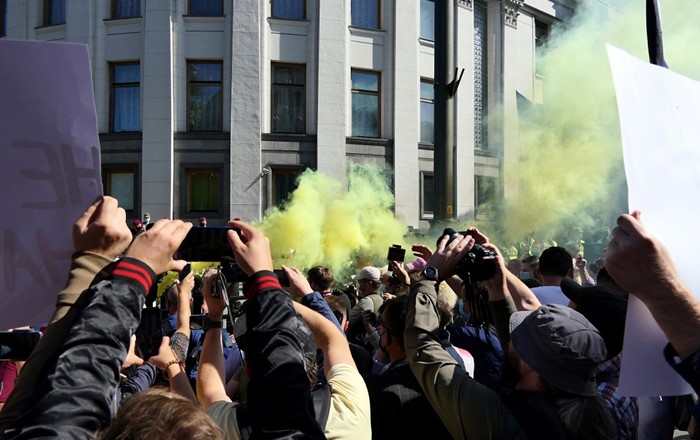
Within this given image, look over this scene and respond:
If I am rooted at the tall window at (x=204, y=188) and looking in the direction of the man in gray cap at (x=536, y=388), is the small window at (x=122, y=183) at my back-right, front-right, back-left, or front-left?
back-right

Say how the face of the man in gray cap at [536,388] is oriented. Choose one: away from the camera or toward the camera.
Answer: away from the camera

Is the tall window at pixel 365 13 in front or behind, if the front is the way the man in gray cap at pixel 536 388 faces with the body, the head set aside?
in front

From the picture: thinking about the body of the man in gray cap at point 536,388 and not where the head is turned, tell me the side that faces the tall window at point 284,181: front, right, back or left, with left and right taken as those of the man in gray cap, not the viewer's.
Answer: front

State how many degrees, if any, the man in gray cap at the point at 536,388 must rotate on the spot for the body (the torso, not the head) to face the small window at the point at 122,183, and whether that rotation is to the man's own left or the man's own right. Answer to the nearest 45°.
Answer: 0° — they already face it

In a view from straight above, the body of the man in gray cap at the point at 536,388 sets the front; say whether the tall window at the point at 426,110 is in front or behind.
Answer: in front

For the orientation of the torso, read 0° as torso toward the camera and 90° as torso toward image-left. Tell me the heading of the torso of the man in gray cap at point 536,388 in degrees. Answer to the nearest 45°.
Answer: approximately 135°
